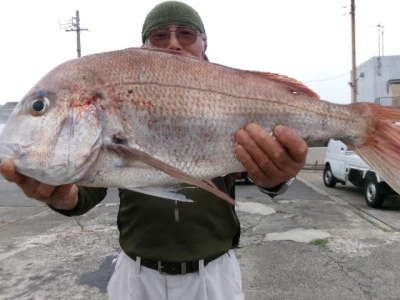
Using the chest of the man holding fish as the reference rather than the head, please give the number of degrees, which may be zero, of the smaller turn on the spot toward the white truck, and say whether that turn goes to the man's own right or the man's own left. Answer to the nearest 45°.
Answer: approximately 135° to the man's own left

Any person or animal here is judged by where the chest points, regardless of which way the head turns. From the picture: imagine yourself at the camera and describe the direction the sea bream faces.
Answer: facing to the left of the viewer

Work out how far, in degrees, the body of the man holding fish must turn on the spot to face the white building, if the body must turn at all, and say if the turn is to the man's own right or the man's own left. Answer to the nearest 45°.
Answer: approximately 135° to the man's own left

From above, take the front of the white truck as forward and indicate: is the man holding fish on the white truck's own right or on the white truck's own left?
on the white truck's own left
